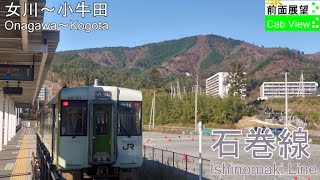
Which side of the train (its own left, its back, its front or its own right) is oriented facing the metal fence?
left

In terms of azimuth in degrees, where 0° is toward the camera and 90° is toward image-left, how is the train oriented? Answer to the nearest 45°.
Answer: approximately 0°
